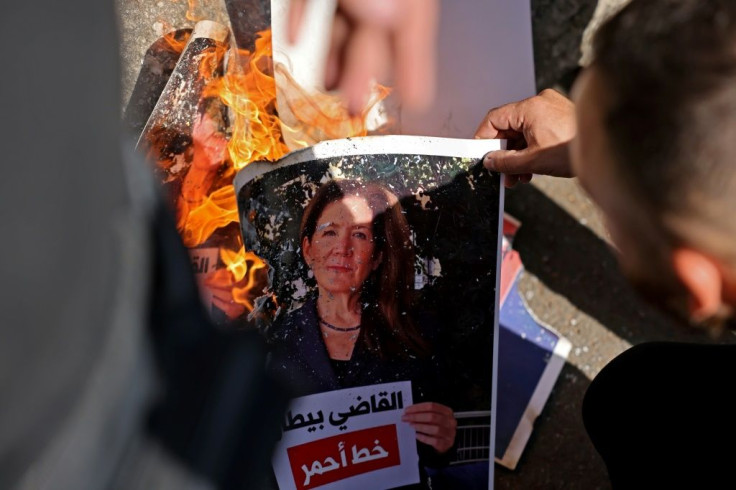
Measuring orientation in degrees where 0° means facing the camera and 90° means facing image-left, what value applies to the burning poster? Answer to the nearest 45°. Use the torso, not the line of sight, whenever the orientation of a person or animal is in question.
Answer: approximately 0°
